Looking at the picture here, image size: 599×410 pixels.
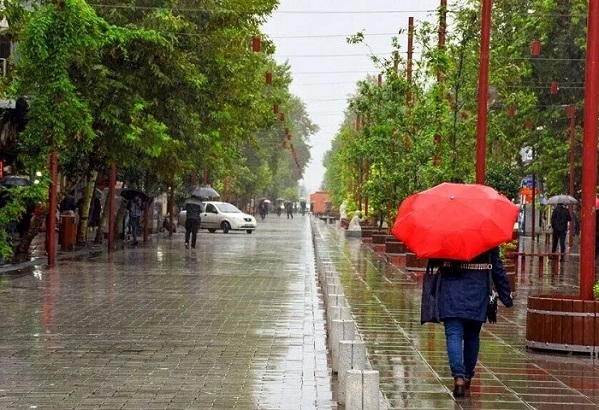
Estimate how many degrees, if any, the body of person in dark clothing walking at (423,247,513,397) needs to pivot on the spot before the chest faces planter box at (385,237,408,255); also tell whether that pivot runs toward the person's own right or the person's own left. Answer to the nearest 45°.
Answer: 0° — they already face it

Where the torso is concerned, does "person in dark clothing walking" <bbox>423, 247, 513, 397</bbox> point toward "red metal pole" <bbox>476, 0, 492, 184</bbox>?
yes

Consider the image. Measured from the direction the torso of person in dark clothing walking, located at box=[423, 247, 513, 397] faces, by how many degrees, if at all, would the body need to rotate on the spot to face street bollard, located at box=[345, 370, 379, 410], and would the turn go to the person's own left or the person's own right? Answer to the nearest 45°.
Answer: approximately 180°

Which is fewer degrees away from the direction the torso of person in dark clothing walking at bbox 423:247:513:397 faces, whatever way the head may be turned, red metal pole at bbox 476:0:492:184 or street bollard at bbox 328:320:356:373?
the red metal pole

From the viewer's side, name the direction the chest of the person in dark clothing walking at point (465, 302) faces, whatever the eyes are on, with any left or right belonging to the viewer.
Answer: facing away from the viewer

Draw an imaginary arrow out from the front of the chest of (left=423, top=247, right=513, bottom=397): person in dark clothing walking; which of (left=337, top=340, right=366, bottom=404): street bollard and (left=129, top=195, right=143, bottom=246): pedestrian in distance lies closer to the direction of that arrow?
the pedestrian in distance

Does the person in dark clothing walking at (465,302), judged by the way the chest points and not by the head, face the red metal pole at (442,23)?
yes

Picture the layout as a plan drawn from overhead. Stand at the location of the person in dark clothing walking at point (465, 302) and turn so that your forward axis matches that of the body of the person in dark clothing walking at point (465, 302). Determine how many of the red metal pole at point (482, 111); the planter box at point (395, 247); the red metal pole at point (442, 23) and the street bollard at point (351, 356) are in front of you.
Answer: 3

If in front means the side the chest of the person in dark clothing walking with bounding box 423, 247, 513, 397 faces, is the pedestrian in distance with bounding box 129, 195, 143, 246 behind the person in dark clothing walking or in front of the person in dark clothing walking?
in front

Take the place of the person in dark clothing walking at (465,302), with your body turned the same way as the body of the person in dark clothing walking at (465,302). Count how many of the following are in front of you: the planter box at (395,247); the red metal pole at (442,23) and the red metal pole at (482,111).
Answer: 3

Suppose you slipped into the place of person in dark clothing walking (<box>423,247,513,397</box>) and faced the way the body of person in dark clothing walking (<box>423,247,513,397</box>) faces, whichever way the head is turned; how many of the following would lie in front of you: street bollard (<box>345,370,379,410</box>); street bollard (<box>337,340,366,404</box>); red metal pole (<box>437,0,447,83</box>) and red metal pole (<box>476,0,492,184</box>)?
2

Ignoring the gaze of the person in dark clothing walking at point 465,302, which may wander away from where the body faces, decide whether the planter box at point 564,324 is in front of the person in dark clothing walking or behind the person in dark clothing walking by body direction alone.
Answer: in front
